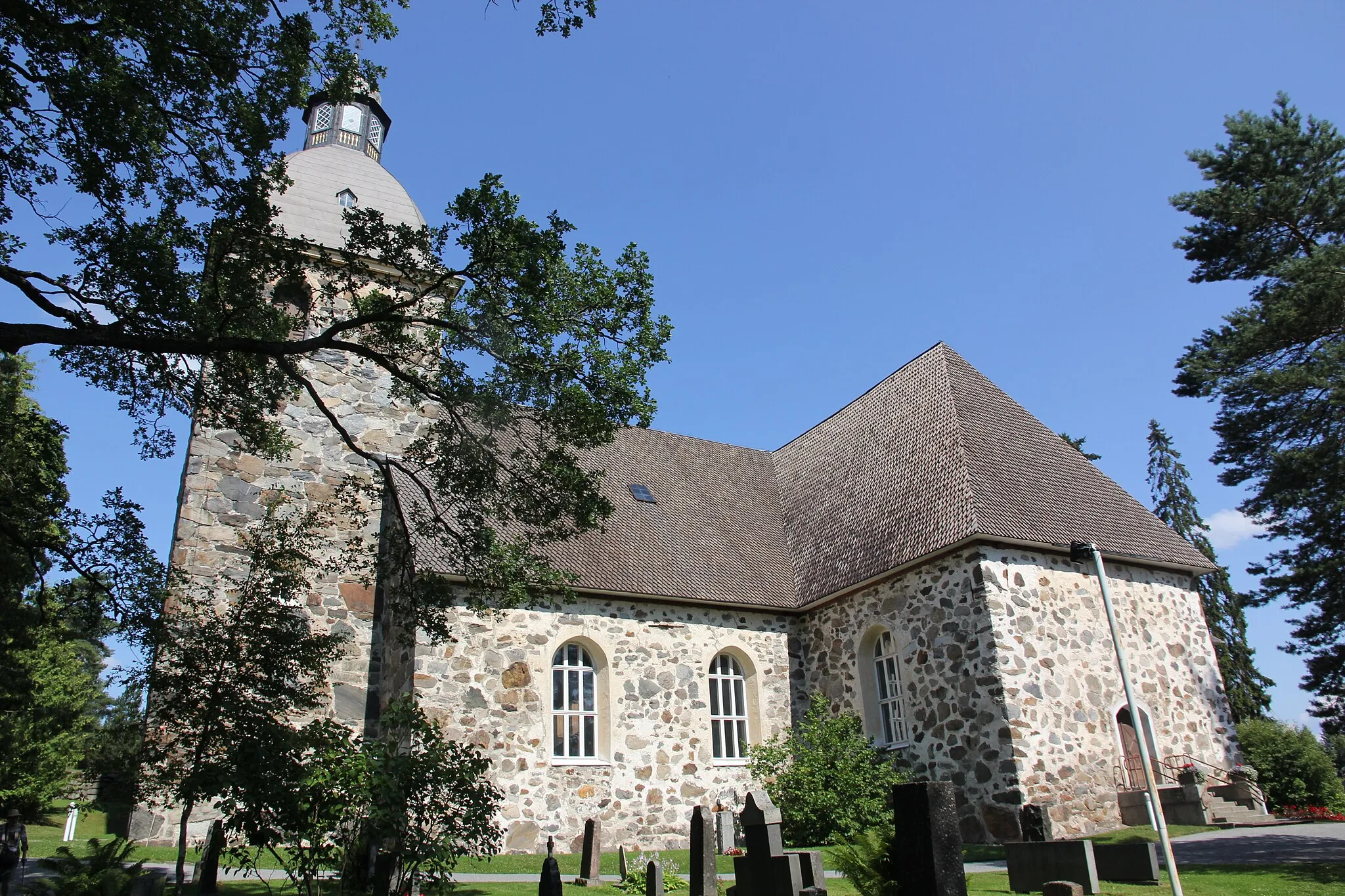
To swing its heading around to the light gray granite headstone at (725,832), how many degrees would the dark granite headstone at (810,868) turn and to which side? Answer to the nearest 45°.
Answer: approximately 135° to its right

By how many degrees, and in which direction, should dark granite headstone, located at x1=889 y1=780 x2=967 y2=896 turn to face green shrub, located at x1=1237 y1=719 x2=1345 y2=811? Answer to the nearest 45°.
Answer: approximately 180°

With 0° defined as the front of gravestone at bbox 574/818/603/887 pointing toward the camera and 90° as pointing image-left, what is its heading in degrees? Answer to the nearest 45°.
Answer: approximately 45°

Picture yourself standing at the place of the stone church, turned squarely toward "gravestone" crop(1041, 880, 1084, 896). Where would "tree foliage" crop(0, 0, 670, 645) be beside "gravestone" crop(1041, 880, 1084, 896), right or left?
right

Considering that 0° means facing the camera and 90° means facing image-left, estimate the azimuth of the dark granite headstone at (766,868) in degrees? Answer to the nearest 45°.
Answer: approximately 45°

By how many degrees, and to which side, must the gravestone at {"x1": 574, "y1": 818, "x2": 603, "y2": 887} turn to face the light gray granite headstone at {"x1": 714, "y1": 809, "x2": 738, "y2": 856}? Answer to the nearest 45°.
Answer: approximately 180°

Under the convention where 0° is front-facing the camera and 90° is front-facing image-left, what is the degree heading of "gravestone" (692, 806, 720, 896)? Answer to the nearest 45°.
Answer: approximately 45°

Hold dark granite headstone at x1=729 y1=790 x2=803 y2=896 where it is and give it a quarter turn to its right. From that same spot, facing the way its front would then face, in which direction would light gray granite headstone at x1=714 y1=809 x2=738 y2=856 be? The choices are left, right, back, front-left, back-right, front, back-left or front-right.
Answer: front-right

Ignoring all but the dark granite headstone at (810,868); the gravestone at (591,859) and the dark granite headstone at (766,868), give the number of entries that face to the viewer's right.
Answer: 0

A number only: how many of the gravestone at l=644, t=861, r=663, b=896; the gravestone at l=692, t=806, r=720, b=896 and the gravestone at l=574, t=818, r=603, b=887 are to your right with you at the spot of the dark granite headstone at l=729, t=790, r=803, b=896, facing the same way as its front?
3

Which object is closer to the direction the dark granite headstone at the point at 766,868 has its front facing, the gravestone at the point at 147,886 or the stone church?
the gravestone
